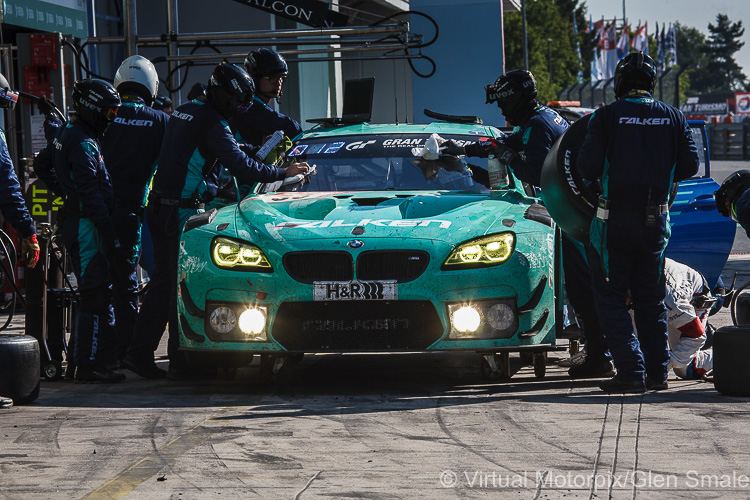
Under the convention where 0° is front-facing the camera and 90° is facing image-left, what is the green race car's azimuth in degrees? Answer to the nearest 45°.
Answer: approximately 0°

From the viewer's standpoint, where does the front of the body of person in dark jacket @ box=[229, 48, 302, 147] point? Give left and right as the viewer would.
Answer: facing the viewer and to the right of the viewer

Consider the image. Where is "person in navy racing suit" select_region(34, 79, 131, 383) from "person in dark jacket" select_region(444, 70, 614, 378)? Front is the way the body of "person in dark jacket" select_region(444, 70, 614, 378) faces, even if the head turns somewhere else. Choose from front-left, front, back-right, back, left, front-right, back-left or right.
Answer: front

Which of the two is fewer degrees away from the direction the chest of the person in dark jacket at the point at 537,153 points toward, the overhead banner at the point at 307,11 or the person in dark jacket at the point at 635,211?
the overhead banner

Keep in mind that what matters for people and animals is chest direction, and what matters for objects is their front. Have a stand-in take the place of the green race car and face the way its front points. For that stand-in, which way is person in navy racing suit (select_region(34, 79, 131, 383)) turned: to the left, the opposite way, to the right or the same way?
to the left

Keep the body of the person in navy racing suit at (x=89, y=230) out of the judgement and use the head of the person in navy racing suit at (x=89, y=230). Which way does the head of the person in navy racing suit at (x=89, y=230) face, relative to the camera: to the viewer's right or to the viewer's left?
to the viewer's right

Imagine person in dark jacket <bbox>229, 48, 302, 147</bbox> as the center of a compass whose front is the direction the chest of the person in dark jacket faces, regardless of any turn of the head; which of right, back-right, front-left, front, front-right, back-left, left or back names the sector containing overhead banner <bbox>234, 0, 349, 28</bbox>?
back-left

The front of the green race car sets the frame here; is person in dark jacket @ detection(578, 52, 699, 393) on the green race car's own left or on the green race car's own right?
on the green race car's own left

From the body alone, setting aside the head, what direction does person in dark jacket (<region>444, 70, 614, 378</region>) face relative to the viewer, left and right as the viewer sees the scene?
facing to the left of the viewer

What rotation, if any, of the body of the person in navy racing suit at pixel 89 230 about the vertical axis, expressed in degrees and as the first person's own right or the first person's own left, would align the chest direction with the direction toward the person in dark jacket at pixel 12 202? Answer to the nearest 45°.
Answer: approximately 135° to the first person's own right

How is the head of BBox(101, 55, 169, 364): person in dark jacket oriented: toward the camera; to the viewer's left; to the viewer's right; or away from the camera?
away from the camera

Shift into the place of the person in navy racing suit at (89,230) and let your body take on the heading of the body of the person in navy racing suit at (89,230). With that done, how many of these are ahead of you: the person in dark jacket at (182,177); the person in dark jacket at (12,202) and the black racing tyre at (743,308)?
2

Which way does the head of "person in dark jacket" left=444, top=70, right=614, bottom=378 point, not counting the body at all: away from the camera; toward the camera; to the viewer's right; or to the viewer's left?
to the viewer's left

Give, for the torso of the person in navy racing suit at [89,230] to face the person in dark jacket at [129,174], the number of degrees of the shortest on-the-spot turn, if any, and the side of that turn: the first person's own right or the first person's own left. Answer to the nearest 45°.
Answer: approximately 45° to the first person's own left

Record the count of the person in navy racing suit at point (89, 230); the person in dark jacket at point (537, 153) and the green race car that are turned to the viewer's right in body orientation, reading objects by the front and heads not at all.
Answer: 1

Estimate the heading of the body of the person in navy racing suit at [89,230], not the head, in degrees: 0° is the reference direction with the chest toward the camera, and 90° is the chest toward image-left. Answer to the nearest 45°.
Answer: approximately 270°
